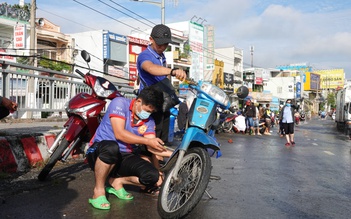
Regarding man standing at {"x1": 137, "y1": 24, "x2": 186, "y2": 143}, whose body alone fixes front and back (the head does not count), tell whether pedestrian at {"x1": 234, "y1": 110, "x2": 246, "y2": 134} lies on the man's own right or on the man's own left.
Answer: on the man's own left

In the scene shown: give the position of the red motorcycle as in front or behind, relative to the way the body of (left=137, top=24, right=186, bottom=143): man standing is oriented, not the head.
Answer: behind

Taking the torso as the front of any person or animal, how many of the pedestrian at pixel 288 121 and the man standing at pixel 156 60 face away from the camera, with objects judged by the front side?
0

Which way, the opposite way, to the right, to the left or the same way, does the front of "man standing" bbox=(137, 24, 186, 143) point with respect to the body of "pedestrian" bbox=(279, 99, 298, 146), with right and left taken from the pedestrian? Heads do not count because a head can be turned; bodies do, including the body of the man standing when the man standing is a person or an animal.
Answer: to the left

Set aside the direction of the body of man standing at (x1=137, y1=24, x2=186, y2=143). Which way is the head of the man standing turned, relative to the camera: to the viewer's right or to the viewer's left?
to the viewer's right

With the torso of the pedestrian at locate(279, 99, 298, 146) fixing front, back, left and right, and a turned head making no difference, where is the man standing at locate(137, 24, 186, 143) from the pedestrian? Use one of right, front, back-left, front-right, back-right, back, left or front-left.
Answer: front

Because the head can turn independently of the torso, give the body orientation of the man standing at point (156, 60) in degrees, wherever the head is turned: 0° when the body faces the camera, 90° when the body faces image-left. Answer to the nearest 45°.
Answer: approximately 315°

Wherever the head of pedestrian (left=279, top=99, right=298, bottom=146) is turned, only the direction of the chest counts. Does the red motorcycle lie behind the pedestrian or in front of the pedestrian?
in front

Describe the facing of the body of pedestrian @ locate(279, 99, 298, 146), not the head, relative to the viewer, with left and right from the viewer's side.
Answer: facing the viewer

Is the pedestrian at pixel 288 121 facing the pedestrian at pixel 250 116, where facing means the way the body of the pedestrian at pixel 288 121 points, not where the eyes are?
no

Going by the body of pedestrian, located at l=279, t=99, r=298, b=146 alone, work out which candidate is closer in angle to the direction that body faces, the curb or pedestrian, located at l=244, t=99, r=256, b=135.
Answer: the curb

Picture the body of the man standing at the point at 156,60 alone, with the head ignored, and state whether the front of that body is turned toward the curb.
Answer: no

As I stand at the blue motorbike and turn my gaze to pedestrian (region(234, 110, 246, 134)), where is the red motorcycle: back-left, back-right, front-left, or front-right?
front-left

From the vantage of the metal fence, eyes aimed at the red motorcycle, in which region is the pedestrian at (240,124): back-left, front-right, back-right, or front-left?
back-left

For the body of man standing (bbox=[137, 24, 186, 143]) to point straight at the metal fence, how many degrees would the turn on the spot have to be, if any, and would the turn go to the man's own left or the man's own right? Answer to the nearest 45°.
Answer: approximately 180°

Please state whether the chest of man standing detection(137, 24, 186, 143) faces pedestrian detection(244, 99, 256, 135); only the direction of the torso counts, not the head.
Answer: no
